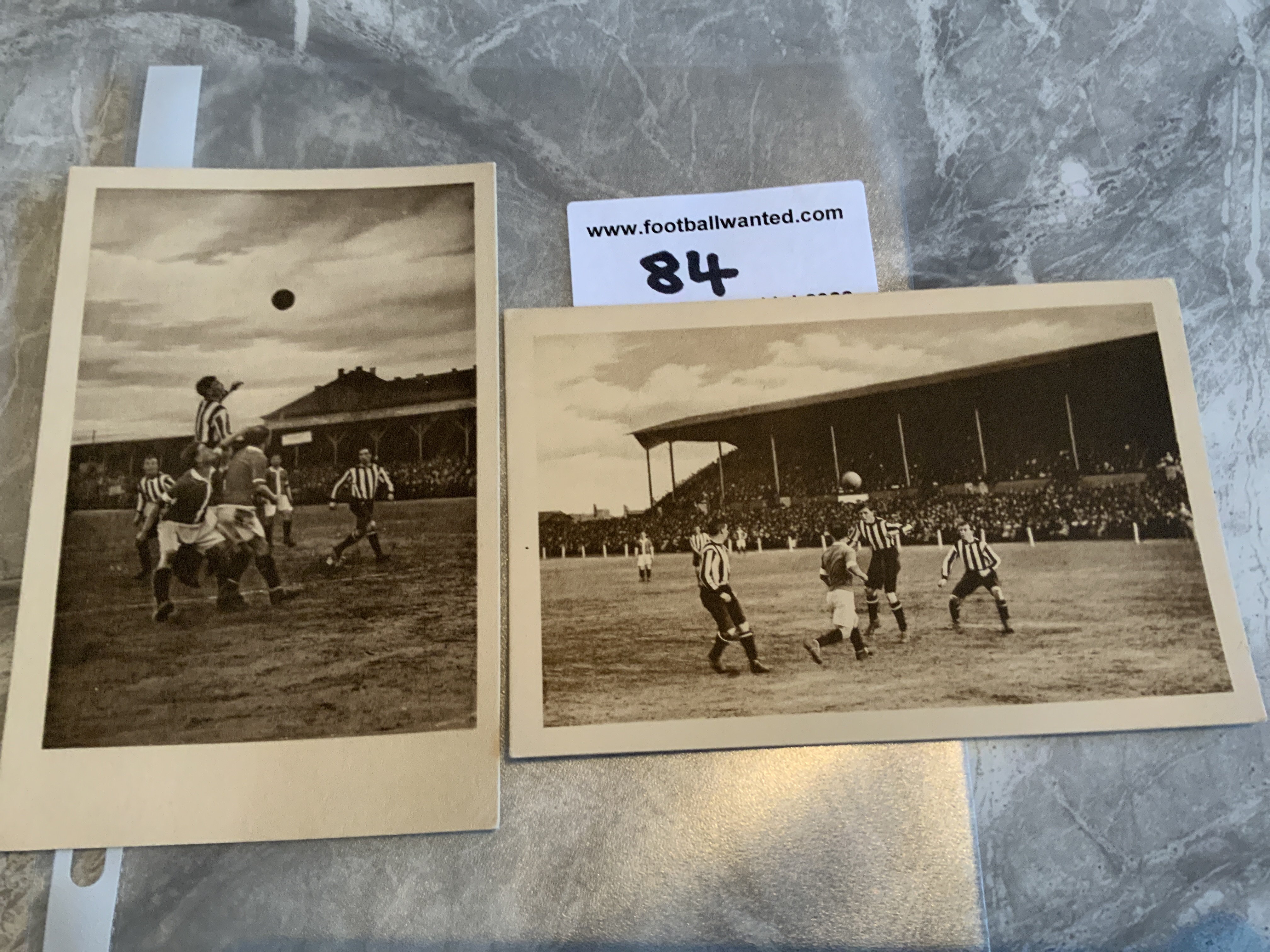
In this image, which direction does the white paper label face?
toward the camera

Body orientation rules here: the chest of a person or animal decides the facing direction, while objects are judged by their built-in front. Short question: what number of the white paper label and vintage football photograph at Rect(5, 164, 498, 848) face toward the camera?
2

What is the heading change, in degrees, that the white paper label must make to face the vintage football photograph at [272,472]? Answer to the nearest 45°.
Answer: approximately 90° to its right

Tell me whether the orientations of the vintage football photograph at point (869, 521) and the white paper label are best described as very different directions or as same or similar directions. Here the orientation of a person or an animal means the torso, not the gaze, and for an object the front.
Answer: same or similar directions

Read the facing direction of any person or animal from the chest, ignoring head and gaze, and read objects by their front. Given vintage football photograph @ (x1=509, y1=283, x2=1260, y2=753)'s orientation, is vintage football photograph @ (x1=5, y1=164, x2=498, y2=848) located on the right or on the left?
on its right

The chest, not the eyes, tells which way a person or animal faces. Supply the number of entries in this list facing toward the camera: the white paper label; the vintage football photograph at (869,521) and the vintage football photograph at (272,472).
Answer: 3

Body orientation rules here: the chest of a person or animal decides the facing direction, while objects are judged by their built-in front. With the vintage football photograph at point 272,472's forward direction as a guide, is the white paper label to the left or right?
on its left
